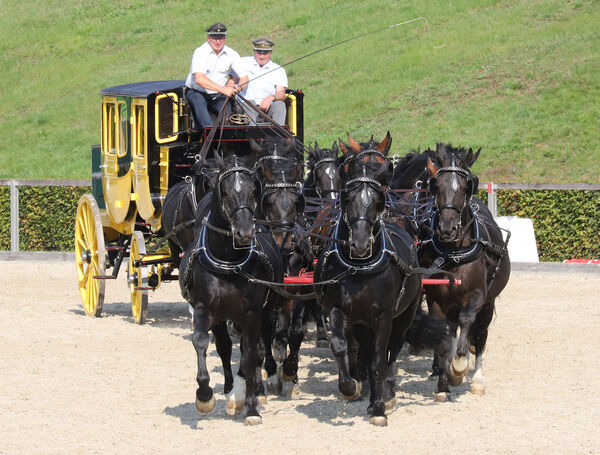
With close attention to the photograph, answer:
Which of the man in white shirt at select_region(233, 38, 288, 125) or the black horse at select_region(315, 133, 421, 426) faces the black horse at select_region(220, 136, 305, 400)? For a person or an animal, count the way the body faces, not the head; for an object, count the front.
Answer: the man in white shirt

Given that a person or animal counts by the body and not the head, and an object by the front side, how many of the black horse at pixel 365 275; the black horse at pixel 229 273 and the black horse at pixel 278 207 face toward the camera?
3

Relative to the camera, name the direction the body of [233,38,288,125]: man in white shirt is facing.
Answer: toward the camera

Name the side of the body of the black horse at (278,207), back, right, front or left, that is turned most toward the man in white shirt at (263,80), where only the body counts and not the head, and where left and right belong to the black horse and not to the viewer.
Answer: back

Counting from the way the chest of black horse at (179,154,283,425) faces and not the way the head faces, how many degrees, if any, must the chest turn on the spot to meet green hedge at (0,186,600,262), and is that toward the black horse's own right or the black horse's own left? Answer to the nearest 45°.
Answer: approximately 135° to the black horse's own left

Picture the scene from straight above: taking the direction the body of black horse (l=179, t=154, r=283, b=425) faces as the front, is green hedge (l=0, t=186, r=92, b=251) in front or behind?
behind

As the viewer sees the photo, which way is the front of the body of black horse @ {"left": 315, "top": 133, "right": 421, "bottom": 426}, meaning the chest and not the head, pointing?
toward the camera

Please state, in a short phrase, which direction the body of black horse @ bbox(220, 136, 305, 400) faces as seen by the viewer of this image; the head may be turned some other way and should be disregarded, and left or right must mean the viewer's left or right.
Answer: facing the viewer

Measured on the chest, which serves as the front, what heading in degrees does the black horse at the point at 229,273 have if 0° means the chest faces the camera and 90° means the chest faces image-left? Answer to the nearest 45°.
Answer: approximately 0°

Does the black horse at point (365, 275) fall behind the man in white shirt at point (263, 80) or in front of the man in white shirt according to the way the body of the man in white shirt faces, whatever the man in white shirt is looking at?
in front
